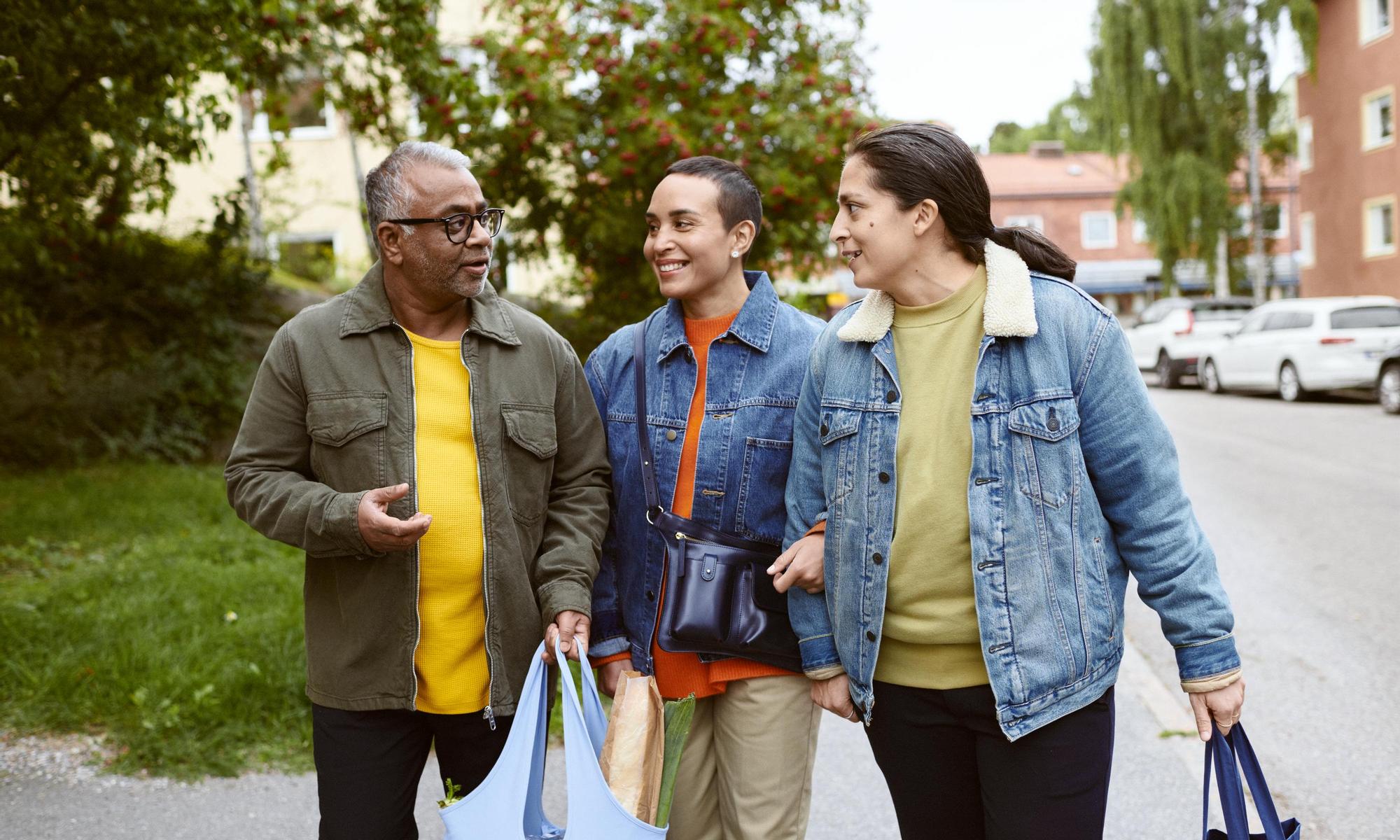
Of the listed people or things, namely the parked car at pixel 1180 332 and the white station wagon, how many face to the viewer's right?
0

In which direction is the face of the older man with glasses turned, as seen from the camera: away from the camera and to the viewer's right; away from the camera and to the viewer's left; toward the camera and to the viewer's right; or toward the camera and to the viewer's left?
toward the camera and to the viewer's right

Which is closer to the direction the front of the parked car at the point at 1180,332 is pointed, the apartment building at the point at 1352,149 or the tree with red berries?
the apartment building

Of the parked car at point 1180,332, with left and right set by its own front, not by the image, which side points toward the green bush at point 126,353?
left

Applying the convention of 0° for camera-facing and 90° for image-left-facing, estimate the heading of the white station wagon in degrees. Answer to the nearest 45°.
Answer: approximately 135°

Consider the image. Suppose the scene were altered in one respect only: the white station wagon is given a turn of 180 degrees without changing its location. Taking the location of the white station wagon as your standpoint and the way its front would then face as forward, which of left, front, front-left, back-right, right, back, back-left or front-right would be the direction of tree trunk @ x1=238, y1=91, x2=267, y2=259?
right

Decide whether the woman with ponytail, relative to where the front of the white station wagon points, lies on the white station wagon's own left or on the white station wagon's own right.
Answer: on the white station wagon's own left

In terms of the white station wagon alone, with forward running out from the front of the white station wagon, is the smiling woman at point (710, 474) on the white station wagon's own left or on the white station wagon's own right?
on the white station wagon's own left

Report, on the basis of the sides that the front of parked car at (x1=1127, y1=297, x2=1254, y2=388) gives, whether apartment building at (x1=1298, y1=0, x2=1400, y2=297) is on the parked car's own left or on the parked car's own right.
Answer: on the parked car's own right
